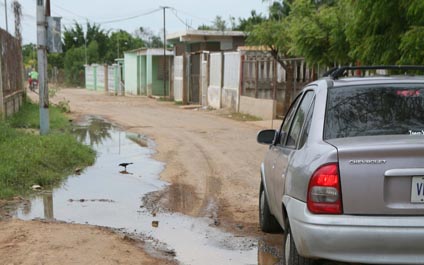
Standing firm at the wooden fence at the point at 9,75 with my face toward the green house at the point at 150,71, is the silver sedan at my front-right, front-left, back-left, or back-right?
back-right

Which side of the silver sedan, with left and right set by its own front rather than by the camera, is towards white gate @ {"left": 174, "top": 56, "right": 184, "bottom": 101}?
front

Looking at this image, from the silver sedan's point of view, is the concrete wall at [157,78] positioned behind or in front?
in front

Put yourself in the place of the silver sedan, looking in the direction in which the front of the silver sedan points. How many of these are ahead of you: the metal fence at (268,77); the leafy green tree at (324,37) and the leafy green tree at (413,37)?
3

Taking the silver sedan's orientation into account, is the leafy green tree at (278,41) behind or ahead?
ahead

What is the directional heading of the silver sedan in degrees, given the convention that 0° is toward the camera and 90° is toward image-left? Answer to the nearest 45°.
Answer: approximately 180°

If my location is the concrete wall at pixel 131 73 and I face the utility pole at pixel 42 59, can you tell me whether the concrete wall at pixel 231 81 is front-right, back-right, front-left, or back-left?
front-left

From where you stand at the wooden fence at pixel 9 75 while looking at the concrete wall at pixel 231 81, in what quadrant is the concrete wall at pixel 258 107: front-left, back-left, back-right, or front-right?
front-right

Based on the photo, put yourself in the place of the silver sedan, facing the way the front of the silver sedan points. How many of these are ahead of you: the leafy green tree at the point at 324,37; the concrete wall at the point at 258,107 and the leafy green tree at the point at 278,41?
3

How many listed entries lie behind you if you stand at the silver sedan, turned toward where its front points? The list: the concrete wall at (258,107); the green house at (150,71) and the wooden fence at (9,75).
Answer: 0

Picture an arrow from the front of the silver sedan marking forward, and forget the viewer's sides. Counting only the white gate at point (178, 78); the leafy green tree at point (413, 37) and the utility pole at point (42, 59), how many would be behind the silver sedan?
0

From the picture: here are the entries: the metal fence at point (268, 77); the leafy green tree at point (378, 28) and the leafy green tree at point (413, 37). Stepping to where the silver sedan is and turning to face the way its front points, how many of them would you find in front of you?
3

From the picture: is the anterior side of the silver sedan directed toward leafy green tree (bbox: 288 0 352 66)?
yes

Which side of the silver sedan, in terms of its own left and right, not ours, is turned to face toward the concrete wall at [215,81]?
front
